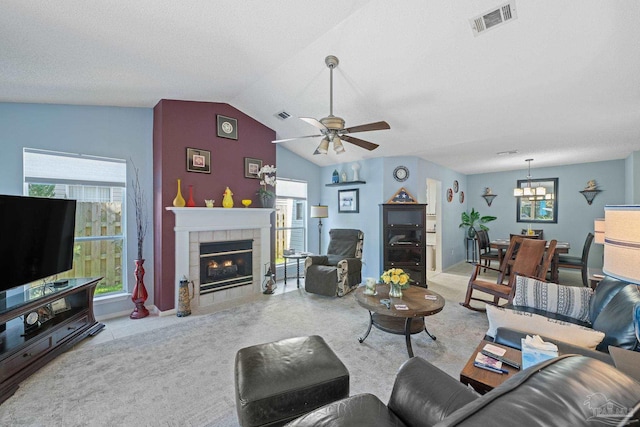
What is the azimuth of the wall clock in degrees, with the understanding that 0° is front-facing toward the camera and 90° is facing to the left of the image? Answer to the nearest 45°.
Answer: approximately 0°

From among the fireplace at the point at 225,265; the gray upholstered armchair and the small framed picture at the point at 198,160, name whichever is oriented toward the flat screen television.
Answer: the gray upholstered armchair

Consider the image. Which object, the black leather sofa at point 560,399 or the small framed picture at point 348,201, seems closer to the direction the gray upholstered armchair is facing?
the black leather sofa

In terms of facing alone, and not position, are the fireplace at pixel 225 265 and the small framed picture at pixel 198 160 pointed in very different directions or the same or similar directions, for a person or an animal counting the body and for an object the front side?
same or similar directions

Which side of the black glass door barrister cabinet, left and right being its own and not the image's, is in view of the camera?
front

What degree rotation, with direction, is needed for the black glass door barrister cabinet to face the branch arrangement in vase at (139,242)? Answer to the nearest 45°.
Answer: approximately 45° to its right

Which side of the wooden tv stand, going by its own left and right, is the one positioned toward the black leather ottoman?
front

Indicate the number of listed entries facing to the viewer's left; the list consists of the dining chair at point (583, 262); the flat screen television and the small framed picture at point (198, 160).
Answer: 1

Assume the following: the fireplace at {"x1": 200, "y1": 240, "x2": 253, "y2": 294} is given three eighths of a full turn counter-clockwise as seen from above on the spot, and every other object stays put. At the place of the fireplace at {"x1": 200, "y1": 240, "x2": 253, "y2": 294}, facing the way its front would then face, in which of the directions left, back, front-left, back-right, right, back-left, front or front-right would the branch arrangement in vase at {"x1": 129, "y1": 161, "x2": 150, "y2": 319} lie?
left

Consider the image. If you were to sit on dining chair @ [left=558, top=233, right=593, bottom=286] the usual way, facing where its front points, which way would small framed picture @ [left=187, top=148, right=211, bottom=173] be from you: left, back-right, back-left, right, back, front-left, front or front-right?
front-left

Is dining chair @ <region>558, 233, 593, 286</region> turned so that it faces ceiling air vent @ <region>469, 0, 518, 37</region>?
no

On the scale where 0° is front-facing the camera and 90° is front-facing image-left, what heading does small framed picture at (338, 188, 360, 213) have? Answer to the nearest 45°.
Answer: approximately 45°

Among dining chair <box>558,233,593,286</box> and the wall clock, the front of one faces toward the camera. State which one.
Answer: the wall clock

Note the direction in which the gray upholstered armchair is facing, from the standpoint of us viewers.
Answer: facing the viewer and to the left of the viewer

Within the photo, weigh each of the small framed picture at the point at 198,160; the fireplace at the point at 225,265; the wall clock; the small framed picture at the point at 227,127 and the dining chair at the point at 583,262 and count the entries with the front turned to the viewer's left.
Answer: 1

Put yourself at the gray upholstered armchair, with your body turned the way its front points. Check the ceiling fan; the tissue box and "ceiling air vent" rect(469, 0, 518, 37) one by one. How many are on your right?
0

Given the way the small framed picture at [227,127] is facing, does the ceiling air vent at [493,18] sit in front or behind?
in front

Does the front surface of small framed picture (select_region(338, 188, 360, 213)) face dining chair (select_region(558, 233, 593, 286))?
no

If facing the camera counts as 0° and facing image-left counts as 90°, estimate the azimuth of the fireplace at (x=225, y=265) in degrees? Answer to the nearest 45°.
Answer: approximately 315°
